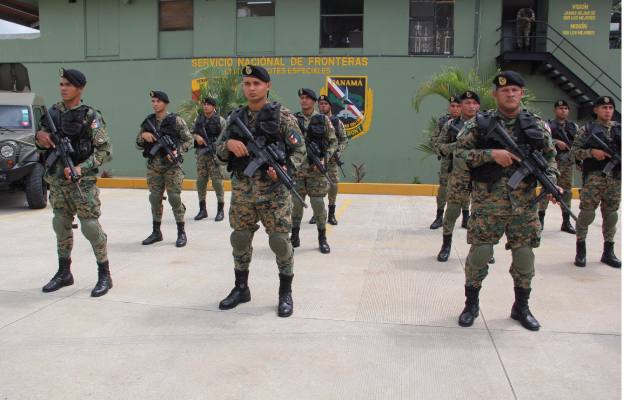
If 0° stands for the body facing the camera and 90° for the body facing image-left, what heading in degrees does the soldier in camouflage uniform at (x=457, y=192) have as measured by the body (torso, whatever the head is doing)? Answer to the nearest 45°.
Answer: approximately 45°

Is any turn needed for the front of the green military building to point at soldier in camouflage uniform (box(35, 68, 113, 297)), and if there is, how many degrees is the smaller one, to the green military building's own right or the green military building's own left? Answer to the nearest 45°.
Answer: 0° — it already faces them

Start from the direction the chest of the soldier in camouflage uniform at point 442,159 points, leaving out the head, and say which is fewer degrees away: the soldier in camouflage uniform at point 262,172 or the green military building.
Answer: the soldier in camouflage uniform

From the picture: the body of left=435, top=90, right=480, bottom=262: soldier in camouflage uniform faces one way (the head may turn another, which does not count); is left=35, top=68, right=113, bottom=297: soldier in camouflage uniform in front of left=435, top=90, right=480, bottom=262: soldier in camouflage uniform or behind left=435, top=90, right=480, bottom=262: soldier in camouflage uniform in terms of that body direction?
in front

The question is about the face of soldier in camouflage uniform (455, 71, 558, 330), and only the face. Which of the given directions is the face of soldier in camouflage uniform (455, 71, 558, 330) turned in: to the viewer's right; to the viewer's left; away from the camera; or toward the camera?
toward the camera

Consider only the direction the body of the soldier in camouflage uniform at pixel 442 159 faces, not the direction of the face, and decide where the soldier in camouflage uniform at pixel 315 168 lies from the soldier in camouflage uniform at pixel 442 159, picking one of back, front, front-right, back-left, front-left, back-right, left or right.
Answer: front-right

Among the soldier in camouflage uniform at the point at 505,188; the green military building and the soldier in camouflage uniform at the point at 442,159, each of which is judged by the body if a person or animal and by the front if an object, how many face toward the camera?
3

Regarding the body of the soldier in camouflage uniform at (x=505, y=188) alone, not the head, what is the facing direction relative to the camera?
toward the camera

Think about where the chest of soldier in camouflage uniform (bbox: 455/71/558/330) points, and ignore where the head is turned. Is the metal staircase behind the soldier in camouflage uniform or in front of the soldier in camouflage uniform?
behind

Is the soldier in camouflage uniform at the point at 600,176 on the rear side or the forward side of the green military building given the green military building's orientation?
on the forward side

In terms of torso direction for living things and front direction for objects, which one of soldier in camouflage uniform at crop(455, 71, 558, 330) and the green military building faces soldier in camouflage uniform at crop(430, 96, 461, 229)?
the green military building
